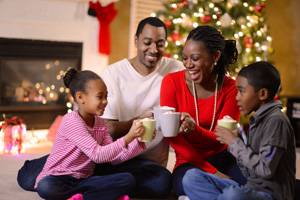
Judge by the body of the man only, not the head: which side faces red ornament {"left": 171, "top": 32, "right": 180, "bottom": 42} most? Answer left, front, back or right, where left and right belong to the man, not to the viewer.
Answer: back

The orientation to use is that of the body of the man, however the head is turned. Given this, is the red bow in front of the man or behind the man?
behind

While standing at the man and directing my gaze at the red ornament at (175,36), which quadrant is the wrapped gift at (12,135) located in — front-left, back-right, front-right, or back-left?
front-left

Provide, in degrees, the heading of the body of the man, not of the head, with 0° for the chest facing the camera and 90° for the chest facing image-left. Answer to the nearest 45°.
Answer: approximately 0°

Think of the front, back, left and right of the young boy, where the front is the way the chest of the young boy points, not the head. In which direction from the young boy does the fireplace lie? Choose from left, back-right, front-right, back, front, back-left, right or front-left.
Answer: front-right

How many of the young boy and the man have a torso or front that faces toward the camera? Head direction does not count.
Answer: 1

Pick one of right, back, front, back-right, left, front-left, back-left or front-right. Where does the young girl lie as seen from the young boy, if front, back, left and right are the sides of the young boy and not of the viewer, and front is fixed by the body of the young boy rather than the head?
front

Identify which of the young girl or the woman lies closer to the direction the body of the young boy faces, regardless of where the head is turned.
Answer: the young girl

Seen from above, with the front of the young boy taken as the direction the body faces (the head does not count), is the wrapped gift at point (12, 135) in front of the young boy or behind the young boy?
in front

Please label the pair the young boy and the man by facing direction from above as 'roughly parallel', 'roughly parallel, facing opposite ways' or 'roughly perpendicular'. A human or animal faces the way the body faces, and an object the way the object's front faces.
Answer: roughly perpendicular

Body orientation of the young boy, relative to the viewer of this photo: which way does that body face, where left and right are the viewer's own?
facing to the left of the viewer

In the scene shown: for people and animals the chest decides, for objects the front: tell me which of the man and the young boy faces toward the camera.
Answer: the man

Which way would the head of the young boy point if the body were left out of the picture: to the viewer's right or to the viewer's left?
to the viewer's left
